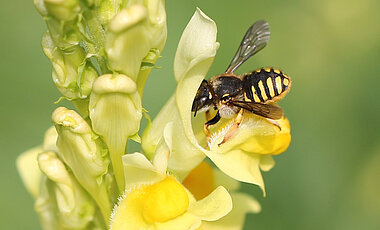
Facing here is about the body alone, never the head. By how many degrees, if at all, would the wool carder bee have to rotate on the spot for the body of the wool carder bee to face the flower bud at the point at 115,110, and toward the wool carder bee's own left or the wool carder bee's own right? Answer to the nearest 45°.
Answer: approximately 45° to the wool carder bee's own left

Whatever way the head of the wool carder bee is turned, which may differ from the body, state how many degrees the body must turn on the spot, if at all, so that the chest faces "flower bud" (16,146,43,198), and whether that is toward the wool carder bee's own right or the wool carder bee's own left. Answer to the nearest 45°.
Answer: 0° — it already faces it

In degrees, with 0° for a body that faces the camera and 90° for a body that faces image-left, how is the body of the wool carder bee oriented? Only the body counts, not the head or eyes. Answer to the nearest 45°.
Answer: approximately 90°

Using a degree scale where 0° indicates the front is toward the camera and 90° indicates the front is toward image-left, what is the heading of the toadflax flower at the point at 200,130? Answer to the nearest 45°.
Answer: approximately 270°

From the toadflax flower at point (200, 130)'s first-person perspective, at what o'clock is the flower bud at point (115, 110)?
The flower bud is roughly at 5 o'clock from the toadflax flower.

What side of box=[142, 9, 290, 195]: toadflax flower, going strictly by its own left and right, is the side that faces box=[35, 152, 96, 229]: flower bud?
back

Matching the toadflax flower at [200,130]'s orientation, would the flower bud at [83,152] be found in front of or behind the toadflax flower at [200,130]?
behind

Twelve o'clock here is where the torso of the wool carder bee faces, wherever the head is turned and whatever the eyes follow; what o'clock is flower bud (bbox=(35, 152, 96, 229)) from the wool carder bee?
The flower bud is roughly at 11 o'clock from the wool carder bee.
